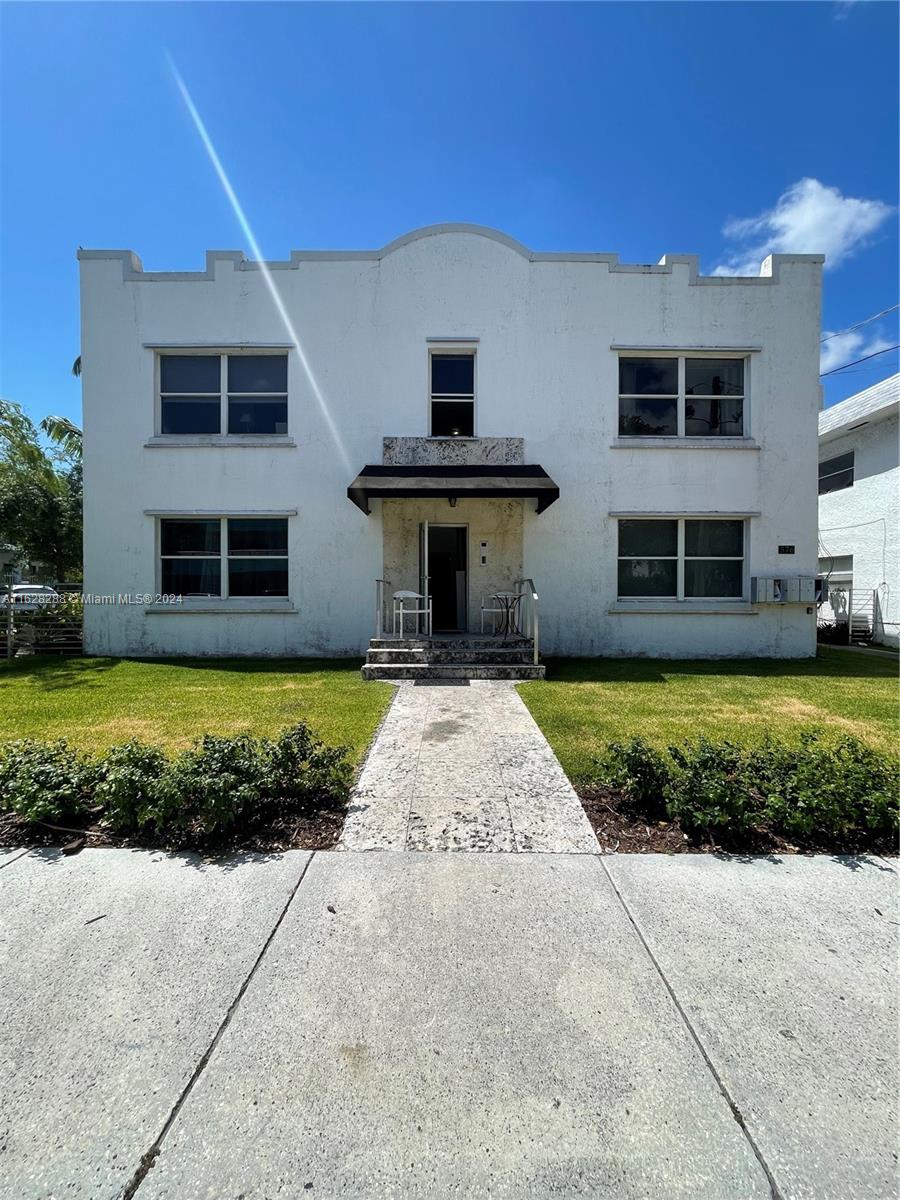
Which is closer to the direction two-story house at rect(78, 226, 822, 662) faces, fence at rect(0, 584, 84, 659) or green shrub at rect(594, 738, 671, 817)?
the green shrub

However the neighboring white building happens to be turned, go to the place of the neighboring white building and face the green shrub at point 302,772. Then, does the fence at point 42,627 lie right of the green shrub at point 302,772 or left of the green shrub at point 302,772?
right

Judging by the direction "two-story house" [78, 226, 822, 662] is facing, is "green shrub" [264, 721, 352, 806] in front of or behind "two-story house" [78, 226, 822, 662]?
in front

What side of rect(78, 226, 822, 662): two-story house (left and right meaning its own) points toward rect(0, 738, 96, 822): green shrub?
front

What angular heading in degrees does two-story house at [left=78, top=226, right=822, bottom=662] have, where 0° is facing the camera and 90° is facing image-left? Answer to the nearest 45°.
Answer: approximately 0°

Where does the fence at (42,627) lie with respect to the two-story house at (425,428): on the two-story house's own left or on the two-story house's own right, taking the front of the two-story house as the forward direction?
on the two-story house's own right

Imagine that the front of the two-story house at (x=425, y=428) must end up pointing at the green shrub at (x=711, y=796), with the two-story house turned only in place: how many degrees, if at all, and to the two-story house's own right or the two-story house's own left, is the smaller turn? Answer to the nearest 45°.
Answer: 0° — it already faces it

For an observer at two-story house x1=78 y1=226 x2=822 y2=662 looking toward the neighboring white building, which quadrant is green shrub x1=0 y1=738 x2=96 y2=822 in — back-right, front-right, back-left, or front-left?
back-right

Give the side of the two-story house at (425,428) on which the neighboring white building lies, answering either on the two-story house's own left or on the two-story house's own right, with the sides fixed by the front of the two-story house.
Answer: on the two-story house's own left

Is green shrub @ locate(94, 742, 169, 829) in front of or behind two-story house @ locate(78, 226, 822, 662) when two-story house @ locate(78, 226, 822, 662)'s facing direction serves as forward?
in front

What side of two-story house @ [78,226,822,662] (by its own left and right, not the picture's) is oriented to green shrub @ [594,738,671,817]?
front
